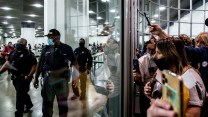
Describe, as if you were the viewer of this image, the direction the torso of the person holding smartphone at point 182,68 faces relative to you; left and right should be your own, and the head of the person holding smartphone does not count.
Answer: facing to the left of the viewer

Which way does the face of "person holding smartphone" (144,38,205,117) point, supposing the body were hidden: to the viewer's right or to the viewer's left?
to the viewer's left

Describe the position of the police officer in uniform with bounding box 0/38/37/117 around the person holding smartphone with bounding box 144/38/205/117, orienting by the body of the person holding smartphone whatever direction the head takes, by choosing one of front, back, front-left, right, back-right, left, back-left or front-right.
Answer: front-right

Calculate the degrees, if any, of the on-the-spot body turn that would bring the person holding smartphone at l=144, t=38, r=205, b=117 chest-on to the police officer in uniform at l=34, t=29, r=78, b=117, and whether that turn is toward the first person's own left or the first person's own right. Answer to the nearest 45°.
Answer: approximately 45° to the first person's own right
